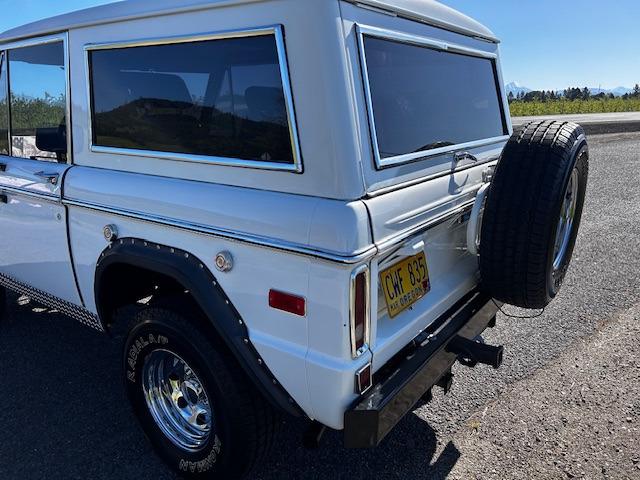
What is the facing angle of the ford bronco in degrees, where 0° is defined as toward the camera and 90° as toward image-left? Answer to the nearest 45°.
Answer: approximately 135°
